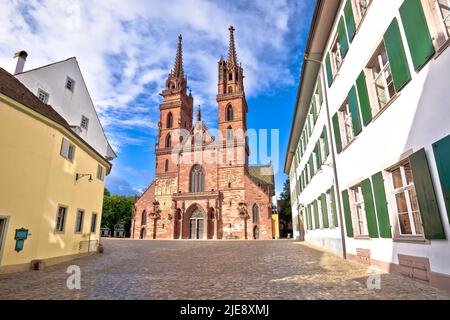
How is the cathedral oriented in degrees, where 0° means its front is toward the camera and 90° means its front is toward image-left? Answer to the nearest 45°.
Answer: approximately 0°
